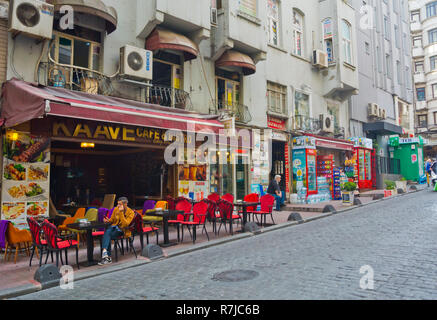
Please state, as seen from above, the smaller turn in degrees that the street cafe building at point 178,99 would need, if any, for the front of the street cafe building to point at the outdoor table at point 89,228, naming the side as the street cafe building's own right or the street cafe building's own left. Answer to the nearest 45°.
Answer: approximately 45° to the street cafe building's own right

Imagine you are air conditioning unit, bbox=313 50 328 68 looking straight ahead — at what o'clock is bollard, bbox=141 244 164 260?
The bollard is roughly at 2 o'clock from the air conditioning unit.

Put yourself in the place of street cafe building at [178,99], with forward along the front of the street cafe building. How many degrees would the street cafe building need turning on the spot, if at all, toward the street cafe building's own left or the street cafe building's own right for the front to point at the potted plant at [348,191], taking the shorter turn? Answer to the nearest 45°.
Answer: approximately 45° to the street cafe building's own left

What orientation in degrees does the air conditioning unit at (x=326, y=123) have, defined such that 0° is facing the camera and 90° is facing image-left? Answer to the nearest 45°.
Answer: approximately 315°

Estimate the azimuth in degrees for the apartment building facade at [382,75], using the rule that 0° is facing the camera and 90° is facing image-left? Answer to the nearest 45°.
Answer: approximately 315°

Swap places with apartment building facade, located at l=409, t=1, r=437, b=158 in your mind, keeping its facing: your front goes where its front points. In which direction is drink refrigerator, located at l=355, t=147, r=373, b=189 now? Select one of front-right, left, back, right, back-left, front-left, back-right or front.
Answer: front-left

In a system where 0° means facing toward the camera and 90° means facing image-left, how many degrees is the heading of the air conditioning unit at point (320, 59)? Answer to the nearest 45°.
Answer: approximately 315°

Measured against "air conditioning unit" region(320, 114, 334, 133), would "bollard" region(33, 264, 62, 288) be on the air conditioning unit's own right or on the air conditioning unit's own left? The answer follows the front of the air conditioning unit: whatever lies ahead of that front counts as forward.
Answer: on the air conditioning unit's own right
